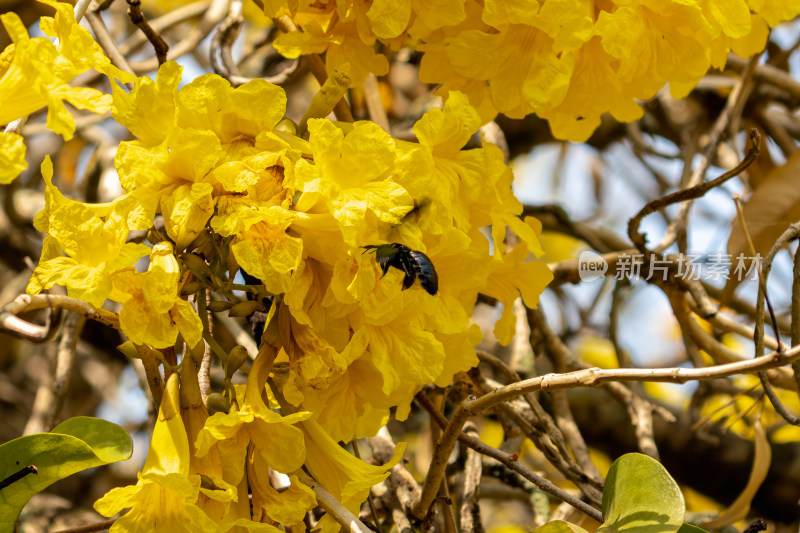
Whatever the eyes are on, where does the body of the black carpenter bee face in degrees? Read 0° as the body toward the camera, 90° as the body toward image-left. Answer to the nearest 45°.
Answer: approximately 90°
